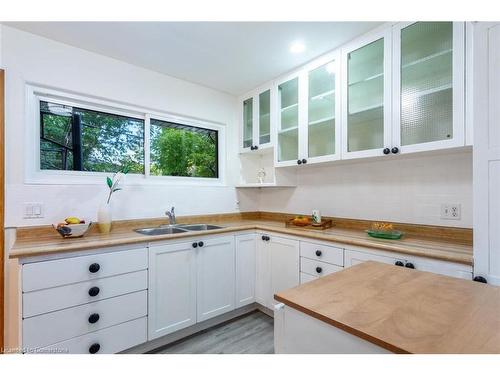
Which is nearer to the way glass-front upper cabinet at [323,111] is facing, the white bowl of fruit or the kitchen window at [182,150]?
the white bowl of fruit

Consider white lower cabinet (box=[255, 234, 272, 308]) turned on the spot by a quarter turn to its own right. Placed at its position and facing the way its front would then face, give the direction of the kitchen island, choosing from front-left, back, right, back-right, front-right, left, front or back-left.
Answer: back-left

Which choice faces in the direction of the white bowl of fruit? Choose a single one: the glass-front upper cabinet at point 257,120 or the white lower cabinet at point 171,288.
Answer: the glass-front upper cabinet

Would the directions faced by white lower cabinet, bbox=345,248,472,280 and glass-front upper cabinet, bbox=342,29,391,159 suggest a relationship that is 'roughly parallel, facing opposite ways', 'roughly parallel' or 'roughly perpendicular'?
roughly parallel

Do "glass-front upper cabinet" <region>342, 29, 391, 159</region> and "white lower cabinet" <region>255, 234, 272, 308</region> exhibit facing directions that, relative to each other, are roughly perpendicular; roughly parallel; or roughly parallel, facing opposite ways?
roughly parallel

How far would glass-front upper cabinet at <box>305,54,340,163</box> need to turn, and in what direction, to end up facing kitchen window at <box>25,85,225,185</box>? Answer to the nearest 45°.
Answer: approximately 45° to its right

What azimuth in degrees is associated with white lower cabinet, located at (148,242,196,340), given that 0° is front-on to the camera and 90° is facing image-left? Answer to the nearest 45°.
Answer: approximately 315°

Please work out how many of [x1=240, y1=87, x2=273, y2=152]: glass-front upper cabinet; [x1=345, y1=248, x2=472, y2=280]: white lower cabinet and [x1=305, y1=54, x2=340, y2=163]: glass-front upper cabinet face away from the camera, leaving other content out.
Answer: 0

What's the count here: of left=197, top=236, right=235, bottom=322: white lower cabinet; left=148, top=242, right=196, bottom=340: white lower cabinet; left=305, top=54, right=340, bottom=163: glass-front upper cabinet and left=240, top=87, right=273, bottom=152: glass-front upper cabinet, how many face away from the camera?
0

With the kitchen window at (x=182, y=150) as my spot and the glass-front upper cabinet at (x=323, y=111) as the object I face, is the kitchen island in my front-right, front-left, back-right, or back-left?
front-right

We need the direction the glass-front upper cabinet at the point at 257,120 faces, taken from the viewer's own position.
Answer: facing the viewer and to the left of the viewer

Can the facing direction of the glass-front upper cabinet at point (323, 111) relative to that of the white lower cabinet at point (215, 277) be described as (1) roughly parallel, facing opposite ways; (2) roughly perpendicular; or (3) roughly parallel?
roughly perpendicular

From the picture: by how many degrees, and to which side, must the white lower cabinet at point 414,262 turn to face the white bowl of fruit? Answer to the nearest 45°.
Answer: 0° — it already faces it

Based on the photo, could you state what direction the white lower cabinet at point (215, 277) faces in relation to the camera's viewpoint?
facing the viewer and to the right of the viewer

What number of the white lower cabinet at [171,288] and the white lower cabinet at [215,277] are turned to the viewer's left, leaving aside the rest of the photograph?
0
